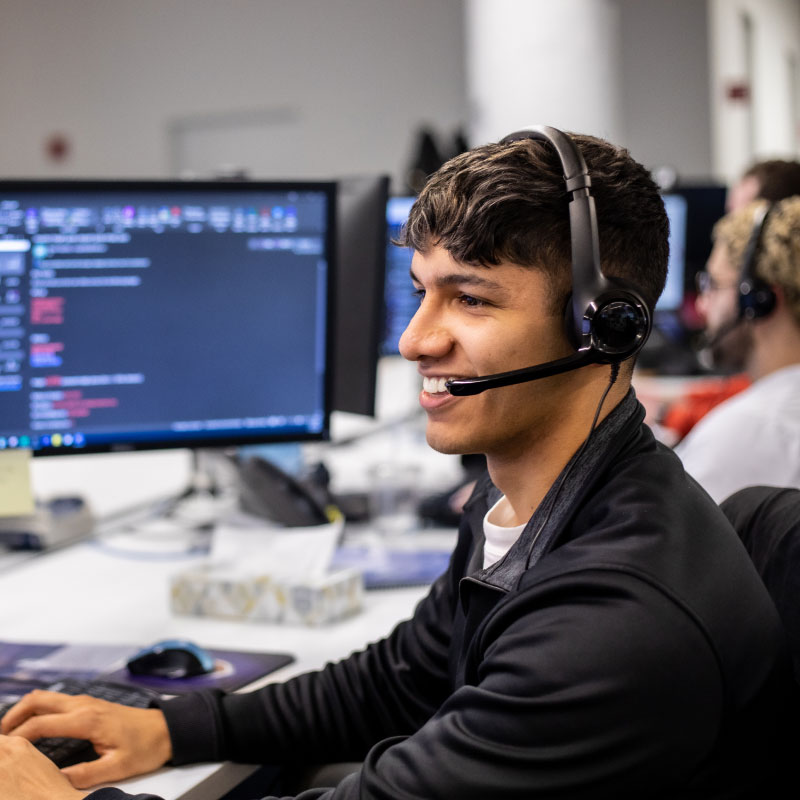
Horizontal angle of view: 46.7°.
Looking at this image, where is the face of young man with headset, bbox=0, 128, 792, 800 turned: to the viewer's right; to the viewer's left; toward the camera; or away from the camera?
to the viewer's left

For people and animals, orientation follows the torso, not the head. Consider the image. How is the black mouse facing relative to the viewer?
to the viewer's left

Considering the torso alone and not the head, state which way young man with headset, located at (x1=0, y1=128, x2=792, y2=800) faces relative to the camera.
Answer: to the viewer's left

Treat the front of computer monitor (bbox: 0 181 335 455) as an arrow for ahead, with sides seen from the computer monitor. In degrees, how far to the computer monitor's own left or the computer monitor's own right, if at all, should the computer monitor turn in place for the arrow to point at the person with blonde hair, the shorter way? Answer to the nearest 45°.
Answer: approximately 45° to the computer monitor's own left

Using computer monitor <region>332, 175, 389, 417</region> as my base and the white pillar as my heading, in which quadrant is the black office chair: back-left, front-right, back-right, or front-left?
back-right

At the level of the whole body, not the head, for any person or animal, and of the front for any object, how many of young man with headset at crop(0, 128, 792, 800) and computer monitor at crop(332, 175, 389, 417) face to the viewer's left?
1

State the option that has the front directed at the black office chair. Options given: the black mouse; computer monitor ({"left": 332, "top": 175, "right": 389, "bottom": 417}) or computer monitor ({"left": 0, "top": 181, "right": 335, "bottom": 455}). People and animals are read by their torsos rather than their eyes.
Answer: computer monitor ({"left": 0, "top": 181, "right": 335, "bottom": 455})

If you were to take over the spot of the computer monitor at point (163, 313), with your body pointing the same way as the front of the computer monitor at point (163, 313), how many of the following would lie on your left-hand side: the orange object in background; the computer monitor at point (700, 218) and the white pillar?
3

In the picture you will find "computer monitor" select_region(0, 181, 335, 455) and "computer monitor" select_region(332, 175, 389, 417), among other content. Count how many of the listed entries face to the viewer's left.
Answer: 0

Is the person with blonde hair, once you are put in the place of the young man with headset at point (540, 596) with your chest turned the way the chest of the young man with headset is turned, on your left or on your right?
on your right

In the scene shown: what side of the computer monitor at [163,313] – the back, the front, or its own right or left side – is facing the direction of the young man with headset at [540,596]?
front

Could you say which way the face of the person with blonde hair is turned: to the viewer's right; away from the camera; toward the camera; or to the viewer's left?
to the viewer's left

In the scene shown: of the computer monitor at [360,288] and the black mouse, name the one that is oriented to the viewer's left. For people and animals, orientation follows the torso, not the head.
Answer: the black mouse
